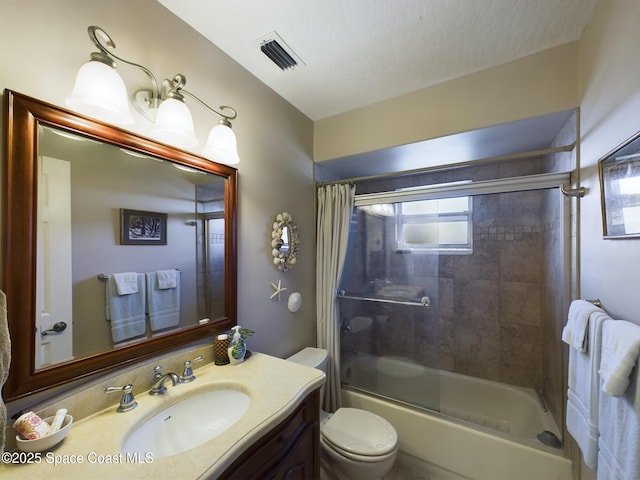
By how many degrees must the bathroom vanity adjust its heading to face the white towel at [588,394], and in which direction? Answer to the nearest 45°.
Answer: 0° — it already faces it

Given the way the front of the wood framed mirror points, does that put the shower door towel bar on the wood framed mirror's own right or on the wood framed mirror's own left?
on the wood framed mirror's own left

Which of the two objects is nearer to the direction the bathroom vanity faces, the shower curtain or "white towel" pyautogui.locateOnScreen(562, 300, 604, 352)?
the white towel

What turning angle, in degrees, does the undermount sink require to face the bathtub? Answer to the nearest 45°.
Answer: approximately 45° to its left

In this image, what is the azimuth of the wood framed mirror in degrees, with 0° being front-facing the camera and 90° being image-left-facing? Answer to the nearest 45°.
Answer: approximately 315°
